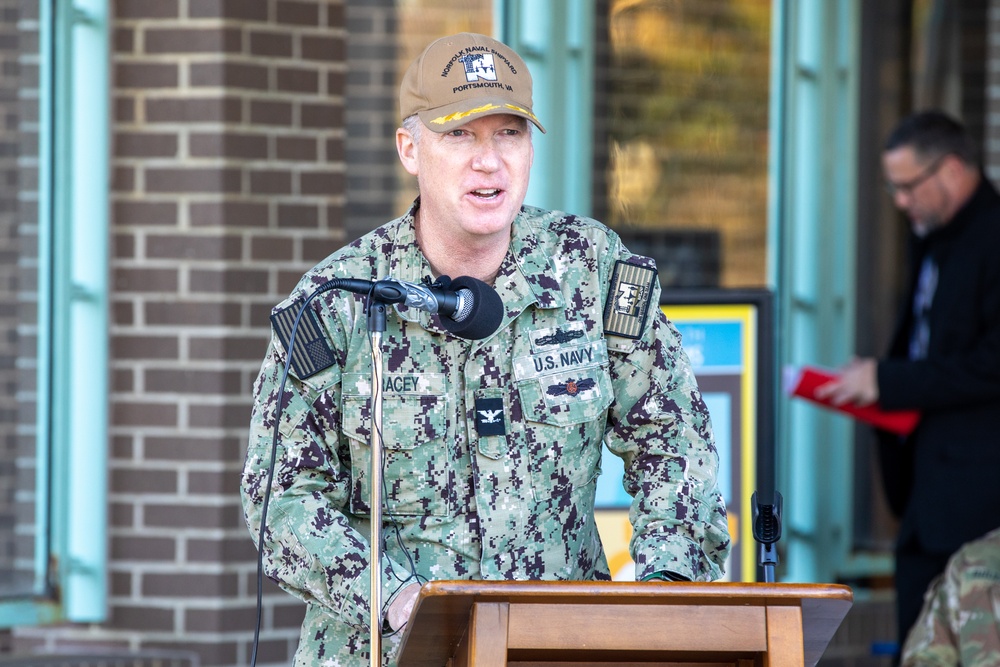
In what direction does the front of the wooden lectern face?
toward the camera

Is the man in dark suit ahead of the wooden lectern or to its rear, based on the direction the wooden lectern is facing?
to the rear

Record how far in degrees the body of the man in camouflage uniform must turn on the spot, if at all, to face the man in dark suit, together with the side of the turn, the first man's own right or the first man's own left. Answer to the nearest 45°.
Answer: approximately 135° to the first man's own left

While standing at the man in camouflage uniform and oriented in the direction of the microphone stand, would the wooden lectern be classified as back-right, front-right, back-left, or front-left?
front-left

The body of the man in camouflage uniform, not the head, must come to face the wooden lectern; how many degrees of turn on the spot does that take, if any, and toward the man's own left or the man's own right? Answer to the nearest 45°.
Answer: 0° — they already face it

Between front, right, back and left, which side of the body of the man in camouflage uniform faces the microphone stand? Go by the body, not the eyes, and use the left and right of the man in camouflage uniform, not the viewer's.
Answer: front

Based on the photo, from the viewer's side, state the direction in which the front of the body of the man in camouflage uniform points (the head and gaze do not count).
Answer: toward the camera

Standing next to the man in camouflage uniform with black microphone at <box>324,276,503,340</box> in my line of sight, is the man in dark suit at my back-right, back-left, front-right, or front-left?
back-left
